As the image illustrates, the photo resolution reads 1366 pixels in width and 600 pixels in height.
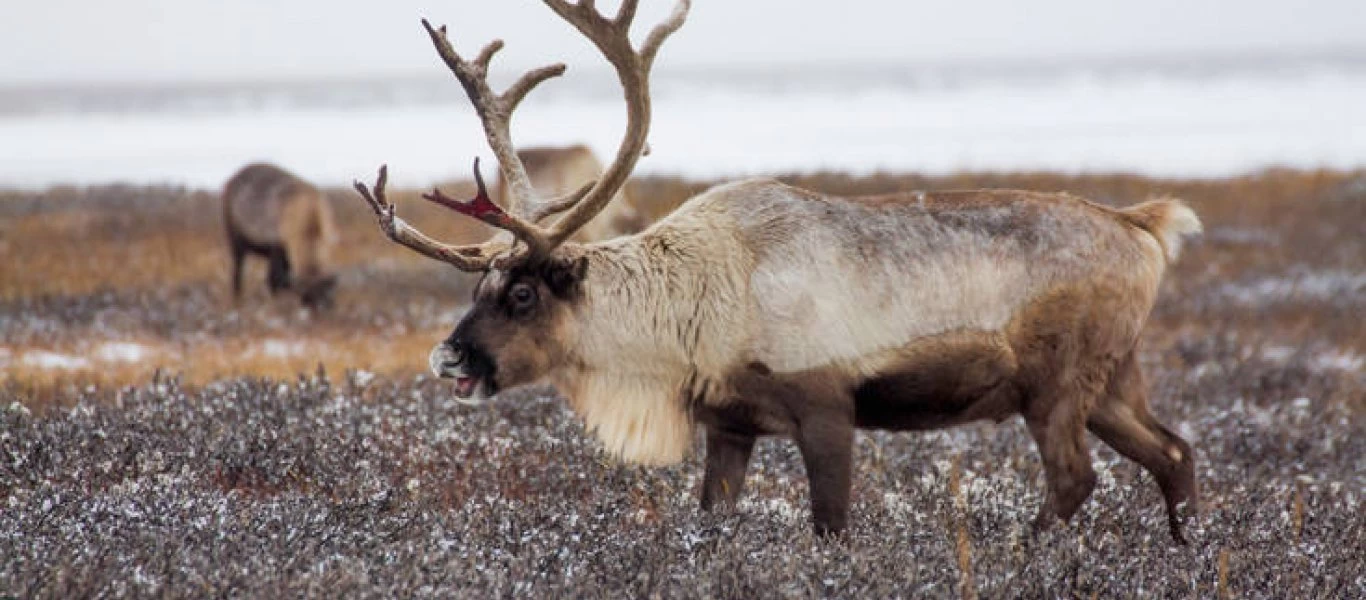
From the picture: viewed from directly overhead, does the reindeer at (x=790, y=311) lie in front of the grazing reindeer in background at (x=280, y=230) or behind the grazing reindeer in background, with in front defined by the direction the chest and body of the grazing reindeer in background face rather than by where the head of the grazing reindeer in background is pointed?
in front

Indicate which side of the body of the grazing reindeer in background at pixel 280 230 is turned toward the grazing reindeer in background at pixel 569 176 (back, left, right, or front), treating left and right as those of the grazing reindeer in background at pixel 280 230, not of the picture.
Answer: front

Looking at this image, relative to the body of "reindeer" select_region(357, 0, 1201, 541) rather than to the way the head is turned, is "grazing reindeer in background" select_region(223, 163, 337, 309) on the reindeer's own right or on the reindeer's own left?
on the reindeer's own right

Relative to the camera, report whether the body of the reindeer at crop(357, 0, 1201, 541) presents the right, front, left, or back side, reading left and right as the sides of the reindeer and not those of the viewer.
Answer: left

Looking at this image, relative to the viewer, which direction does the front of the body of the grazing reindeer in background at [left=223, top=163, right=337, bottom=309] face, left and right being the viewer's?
facing the viewer and to the right of the viewer

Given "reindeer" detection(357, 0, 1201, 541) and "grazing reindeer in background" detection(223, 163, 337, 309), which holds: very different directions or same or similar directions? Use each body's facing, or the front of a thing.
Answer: very different directions

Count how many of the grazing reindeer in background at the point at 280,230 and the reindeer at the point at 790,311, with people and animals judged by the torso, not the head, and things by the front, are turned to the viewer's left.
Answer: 1
